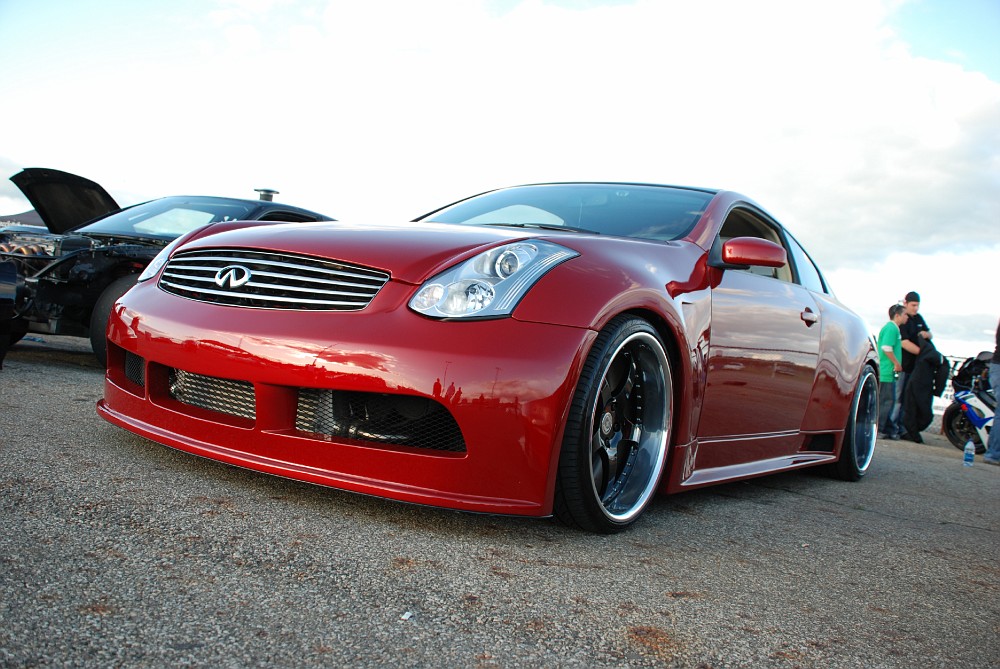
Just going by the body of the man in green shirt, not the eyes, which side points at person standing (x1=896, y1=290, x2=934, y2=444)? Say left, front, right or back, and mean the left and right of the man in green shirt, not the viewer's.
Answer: front

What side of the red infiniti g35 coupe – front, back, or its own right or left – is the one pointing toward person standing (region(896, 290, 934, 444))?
back

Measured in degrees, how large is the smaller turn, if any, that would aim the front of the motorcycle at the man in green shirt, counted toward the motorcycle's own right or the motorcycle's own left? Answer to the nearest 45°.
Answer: approximately 45° to the motorcycle's own right

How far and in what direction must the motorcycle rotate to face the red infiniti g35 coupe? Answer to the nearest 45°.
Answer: approximately 45° to its left

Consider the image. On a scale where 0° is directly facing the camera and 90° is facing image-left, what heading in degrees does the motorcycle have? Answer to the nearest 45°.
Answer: approximately 45°

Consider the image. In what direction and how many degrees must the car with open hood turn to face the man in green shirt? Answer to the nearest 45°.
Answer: approximately 135° to its left

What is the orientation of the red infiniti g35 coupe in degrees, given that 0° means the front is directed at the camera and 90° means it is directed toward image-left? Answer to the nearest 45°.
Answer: approximately 45°

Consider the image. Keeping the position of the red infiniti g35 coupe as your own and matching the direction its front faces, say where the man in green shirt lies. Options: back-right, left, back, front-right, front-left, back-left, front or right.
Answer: back

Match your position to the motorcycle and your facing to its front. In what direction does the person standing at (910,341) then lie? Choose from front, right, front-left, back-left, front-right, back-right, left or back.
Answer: front

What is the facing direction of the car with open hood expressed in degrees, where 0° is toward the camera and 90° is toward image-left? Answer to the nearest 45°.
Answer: approximately 45°
